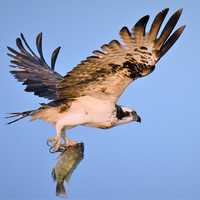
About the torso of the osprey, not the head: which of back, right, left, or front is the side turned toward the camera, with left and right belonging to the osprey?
right
